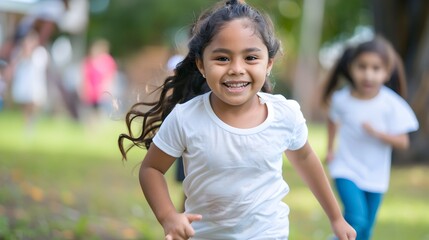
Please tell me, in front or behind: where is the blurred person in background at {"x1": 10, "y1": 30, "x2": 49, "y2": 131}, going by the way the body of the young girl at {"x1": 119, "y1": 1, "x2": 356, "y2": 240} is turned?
behind

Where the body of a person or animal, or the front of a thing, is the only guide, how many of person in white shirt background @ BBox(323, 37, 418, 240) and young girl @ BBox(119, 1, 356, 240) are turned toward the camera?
2

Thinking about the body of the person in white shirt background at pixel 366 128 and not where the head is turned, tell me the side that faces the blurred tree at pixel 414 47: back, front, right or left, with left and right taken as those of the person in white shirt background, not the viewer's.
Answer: back

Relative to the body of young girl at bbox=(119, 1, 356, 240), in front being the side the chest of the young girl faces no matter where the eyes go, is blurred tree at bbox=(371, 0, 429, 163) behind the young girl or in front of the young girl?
behind

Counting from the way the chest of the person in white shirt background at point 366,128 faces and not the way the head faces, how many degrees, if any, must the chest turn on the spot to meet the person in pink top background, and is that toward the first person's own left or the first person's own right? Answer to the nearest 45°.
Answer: approximately 135° to the first person's own right

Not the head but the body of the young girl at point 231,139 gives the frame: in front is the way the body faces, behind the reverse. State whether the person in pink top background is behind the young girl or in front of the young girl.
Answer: behind

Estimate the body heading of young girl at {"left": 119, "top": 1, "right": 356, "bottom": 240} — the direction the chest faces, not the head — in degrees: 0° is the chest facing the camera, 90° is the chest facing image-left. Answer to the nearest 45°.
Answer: approximately 0°
